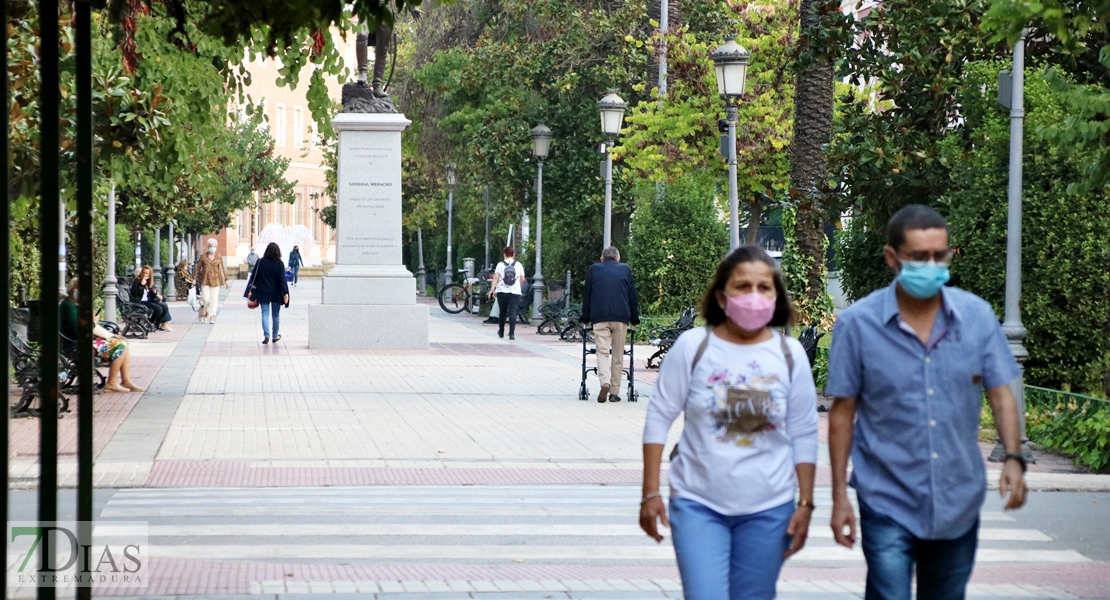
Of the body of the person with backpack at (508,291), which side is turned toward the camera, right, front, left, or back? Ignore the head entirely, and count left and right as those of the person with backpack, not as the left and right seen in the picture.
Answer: back

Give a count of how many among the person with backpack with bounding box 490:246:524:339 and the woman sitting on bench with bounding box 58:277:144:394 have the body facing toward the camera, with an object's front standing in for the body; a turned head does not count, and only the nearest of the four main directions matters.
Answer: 0

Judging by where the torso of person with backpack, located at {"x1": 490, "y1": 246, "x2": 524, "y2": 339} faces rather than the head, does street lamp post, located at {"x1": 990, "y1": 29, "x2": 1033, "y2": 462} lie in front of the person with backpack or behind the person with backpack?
behind

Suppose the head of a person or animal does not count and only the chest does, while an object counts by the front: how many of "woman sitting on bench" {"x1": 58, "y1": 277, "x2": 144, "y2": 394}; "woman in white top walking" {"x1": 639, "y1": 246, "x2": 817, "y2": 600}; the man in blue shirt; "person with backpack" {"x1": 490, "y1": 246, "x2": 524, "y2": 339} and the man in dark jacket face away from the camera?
2

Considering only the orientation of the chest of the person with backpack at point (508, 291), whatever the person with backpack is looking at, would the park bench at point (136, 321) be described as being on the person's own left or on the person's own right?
on the person's own left

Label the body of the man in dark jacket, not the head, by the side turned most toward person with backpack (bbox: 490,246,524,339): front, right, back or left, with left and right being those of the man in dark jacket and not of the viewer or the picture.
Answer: front

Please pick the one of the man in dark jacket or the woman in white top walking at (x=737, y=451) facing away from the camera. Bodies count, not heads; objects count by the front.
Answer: the man in dark jacket

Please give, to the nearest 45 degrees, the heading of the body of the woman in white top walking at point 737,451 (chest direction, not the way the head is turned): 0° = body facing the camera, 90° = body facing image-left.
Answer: approximately 0°

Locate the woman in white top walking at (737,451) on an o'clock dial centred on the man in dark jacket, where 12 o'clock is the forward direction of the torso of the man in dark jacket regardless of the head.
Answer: The woman in white top walking is roughly at 6 o'clock from the man in dark jacket.

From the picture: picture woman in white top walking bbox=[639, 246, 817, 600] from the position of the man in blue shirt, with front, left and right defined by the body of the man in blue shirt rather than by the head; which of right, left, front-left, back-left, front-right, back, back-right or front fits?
right

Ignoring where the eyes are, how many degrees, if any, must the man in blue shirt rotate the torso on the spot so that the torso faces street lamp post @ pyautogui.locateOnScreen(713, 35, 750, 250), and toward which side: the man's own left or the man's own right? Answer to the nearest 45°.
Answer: approximately 180°

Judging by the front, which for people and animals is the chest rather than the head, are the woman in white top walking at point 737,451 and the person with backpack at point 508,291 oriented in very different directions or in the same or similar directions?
very different directions
